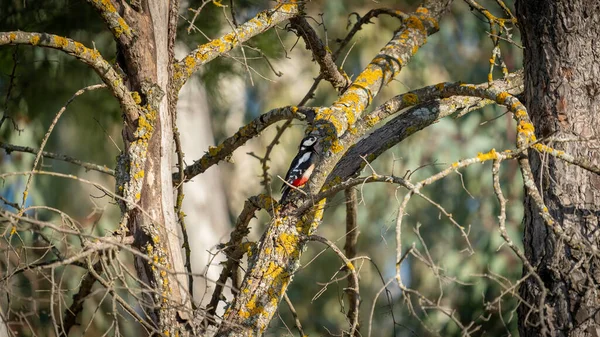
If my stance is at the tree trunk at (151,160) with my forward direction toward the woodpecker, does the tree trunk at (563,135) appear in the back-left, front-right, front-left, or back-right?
front-right

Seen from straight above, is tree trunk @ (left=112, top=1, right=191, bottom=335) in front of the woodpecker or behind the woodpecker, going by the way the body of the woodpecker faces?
behind

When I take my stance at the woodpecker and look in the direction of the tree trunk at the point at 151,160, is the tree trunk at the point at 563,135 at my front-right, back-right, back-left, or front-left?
back-left

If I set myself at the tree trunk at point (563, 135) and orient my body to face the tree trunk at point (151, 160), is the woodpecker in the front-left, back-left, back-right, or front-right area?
front-right

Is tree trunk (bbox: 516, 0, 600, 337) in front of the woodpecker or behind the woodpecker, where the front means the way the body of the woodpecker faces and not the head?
in front
